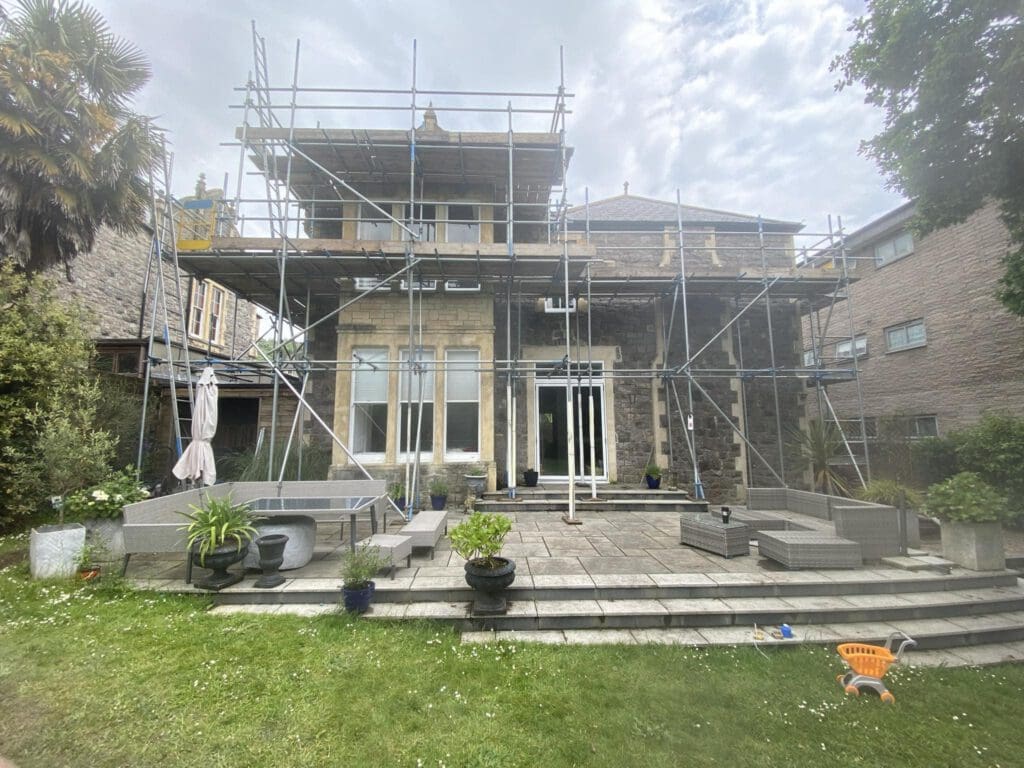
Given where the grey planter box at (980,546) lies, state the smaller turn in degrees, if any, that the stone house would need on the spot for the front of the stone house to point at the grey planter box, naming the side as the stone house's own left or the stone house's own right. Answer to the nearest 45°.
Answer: approximately 45° to the stone house's own left

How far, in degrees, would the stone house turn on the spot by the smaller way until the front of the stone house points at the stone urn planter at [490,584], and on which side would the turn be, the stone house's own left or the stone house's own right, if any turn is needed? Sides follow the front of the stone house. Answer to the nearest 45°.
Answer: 0° — it already faces it

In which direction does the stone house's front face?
toward the camera

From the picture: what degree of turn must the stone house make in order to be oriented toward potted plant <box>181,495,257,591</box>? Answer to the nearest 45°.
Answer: approximately 45° to its right

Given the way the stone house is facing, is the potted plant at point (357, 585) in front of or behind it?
in front

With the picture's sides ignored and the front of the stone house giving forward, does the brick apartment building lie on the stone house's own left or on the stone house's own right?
on the stone house's own left

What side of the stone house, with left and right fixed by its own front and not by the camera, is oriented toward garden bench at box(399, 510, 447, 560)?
front

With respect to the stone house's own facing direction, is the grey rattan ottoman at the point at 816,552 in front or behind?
in front

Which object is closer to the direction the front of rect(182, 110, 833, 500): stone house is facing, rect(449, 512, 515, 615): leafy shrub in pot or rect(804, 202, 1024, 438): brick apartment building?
the leafy shrub in pot

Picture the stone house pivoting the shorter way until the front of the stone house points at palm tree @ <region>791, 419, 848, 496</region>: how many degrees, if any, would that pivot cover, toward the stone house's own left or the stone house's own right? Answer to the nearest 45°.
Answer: approximately 90° to the stone house's own left

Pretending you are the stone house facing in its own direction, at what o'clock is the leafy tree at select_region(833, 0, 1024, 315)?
The leafy tree is roughly at 10 o'clock from the stone house.
